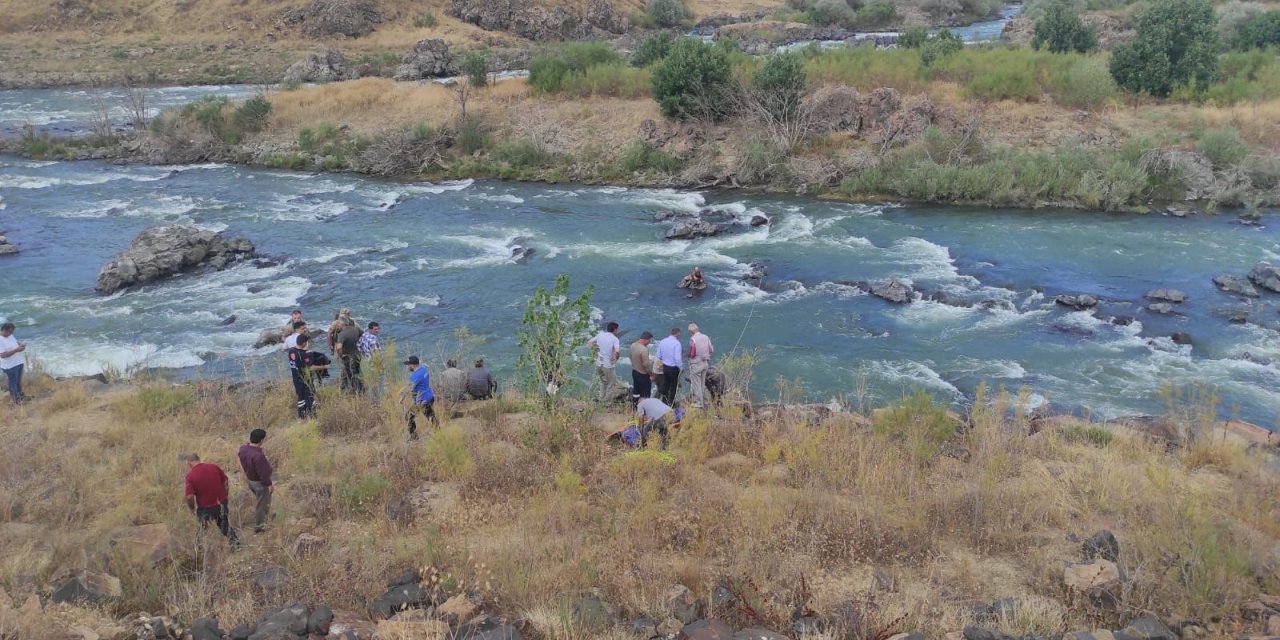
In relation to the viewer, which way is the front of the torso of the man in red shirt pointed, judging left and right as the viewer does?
facing away from the viewer and to the left of the viewer

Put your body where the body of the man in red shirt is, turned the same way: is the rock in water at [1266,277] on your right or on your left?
on your right

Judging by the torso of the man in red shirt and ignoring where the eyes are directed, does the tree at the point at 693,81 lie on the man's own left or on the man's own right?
on the man's own right

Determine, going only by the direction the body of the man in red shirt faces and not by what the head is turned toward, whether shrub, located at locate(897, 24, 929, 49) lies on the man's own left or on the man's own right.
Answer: on the man's own right
